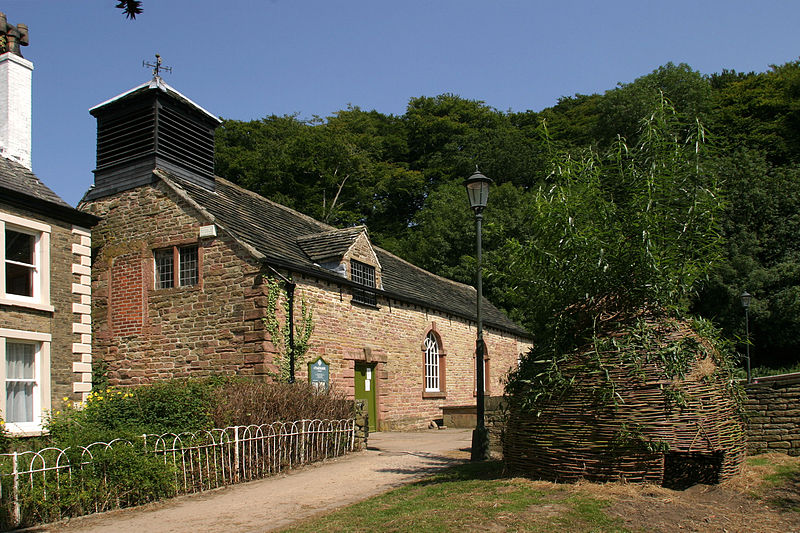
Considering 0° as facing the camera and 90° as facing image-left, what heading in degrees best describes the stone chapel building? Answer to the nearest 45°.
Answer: approximately 315°

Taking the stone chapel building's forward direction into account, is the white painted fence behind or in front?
in front

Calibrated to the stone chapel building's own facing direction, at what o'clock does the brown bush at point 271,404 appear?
The brown bush is roughly at 1 o'clock from the stone chapel building.

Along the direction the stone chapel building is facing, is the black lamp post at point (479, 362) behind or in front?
in front

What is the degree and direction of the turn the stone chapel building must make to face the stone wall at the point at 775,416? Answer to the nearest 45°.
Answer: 0° — it already faces it
